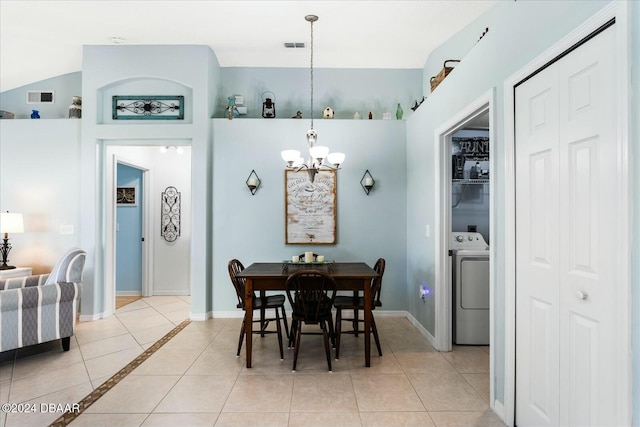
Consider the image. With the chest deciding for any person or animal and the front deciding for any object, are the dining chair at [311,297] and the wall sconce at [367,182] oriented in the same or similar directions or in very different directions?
very different directions

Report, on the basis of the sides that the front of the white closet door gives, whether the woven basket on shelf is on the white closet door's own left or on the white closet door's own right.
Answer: on the white closet door's own right

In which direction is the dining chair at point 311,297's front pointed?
away from the camera

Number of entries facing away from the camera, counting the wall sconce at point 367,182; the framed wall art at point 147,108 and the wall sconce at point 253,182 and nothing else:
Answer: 0

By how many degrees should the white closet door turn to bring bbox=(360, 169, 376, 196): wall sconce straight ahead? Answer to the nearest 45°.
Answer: approximately 90° to its right

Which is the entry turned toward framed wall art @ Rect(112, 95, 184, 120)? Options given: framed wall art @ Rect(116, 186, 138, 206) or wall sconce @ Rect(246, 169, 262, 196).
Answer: framed wall art @ Rect(116, 186, 138, 206)

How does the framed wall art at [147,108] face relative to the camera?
toward the camera

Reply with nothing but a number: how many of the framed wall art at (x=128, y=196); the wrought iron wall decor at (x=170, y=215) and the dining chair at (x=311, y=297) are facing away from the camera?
1

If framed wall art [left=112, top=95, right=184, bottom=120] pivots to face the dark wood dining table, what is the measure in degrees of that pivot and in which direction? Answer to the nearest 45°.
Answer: approximately 45° to its left

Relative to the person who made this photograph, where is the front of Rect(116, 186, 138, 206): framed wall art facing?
facing the viewer

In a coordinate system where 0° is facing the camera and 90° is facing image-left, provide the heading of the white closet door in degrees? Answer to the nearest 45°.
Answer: approximately 45°

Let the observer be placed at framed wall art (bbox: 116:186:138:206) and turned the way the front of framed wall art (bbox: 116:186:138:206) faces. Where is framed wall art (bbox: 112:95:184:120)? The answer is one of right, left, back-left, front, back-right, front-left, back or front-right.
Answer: front
